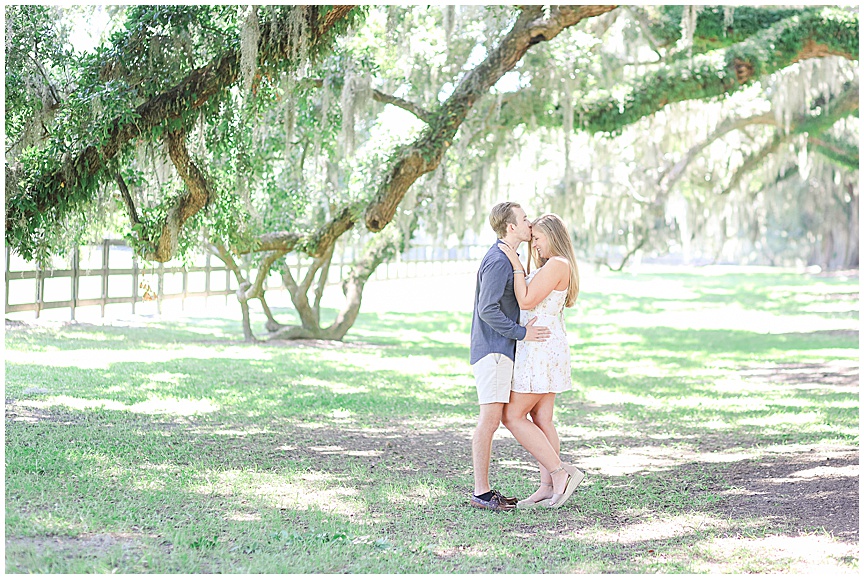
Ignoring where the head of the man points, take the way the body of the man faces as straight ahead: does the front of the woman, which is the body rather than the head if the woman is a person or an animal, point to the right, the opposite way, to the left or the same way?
the opposite way

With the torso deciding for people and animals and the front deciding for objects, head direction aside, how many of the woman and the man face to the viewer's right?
1

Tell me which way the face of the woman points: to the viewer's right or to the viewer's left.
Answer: to the viewer's left

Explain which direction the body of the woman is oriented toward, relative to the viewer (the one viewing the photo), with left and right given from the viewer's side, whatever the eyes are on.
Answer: facing to the left of the viewer

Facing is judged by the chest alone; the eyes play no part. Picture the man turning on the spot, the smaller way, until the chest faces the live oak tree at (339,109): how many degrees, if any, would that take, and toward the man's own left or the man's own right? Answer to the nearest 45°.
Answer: approximately 90° to the man's own left

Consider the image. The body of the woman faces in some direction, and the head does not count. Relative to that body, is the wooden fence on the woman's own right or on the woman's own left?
on the woman's own right

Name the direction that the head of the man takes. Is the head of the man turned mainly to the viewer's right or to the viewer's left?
to the viewer's right

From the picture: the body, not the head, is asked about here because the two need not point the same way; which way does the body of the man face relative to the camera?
to the viewer's right

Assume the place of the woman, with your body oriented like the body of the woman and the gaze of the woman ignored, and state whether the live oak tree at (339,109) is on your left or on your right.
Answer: on your right

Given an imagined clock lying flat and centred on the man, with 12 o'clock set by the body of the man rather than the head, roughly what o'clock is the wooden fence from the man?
The wooden fence is roughly at 8 o'clock from the man.

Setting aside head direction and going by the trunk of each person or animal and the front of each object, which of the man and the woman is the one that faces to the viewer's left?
the woman
